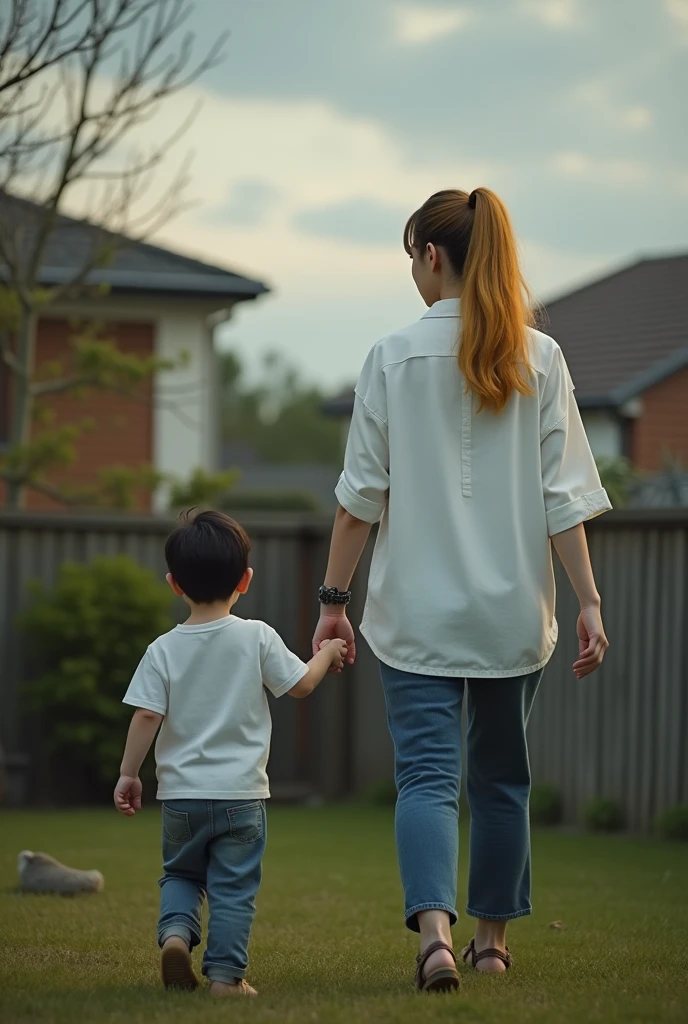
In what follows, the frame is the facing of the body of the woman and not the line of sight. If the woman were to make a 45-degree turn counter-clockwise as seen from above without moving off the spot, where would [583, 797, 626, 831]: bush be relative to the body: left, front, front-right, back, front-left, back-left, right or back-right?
front-right

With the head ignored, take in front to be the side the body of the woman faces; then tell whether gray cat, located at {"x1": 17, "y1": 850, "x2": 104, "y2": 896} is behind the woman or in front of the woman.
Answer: in front

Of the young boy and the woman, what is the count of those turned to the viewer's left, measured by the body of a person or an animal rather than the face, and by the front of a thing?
0

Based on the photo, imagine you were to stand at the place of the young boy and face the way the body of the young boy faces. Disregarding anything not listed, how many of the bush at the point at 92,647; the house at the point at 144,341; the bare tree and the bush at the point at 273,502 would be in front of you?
4

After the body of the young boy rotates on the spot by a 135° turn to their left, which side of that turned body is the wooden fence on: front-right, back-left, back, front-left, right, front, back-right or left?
back-right

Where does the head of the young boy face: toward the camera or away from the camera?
away from the camera

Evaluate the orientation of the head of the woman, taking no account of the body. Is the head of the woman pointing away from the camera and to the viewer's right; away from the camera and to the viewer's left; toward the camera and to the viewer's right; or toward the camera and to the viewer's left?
away from the camera and to the viewer's left

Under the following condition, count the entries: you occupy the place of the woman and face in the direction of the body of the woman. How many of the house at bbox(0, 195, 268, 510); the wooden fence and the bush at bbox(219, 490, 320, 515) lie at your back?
0

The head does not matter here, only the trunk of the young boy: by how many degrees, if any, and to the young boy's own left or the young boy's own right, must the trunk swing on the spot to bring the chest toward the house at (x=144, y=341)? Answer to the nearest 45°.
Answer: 0° — they already face it

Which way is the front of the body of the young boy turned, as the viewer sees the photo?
away from the camera

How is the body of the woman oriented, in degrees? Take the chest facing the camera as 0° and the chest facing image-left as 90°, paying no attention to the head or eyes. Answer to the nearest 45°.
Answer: approximately 180°

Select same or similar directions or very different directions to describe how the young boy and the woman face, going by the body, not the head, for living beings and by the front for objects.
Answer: same or similar directions
